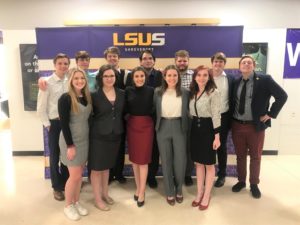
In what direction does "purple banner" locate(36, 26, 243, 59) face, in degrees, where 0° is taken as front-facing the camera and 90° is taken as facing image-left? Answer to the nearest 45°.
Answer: approximately 0°

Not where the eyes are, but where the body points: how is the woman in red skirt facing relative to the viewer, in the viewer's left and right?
facing the viewer

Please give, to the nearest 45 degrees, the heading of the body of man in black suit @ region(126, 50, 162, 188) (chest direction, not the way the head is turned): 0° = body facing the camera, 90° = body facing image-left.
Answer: approximately 0°

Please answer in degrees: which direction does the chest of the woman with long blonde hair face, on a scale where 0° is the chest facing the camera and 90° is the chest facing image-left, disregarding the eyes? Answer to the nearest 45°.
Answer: approximately 315°

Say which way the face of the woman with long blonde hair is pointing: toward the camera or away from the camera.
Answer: toward the camera

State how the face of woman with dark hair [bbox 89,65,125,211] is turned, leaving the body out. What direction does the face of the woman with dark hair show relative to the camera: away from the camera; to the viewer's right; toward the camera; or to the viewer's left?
toward the camera

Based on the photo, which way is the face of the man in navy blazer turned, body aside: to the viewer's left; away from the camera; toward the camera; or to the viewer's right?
toward the camera

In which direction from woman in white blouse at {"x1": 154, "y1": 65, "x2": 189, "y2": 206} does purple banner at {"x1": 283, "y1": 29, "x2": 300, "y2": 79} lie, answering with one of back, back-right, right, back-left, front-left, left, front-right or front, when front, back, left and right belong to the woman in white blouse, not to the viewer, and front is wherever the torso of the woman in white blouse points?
back-left

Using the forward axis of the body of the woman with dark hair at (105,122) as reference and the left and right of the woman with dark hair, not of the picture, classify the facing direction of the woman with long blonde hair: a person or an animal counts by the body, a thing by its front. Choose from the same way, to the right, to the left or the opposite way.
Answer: the same way

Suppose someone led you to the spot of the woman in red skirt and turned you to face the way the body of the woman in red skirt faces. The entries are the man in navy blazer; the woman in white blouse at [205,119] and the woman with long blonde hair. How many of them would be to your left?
2

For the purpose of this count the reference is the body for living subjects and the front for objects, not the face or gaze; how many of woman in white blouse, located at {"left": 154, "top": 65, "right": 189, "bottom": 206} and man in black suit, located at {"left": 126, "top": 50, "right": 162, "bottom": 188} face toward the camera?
2

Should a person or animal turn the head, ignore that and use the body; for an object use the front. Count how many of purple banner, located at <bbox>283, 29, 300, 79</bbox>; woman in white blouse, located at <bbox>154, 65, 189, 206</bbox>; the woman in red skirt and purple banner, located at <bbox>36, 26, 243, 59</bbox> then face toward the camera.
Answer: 4
